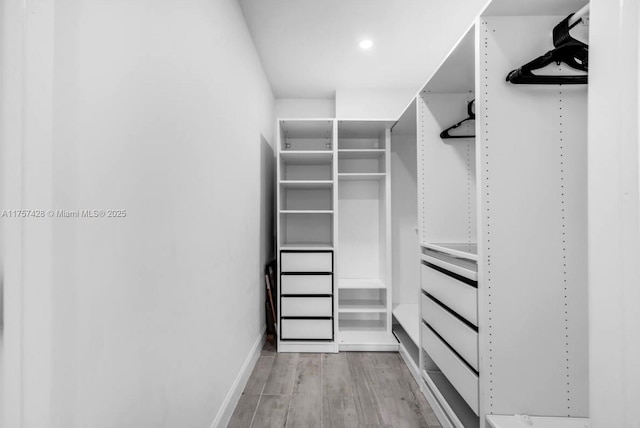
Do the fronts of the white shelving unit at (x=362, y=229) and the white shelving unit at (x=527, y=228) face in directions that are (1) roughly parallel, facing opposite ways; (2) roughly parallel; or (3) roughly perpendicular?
roughly perpendicular

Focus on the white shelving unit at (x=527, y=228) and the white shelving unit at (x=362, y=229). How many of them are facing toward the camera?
1

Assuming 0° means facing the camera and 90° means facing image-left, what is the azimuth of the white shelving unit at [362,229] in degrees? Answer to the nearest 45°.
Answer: approximately 0°

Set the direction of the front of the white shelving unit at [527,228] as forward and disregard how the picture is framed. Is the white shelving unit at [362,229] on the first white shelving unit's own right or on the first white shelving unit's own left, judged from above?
on the first white shelving unit's own right

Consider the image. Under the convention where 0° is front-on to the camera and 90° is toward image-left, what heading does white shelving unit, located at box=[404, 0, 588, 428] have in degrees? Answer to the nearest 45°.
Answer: approximately 90°
